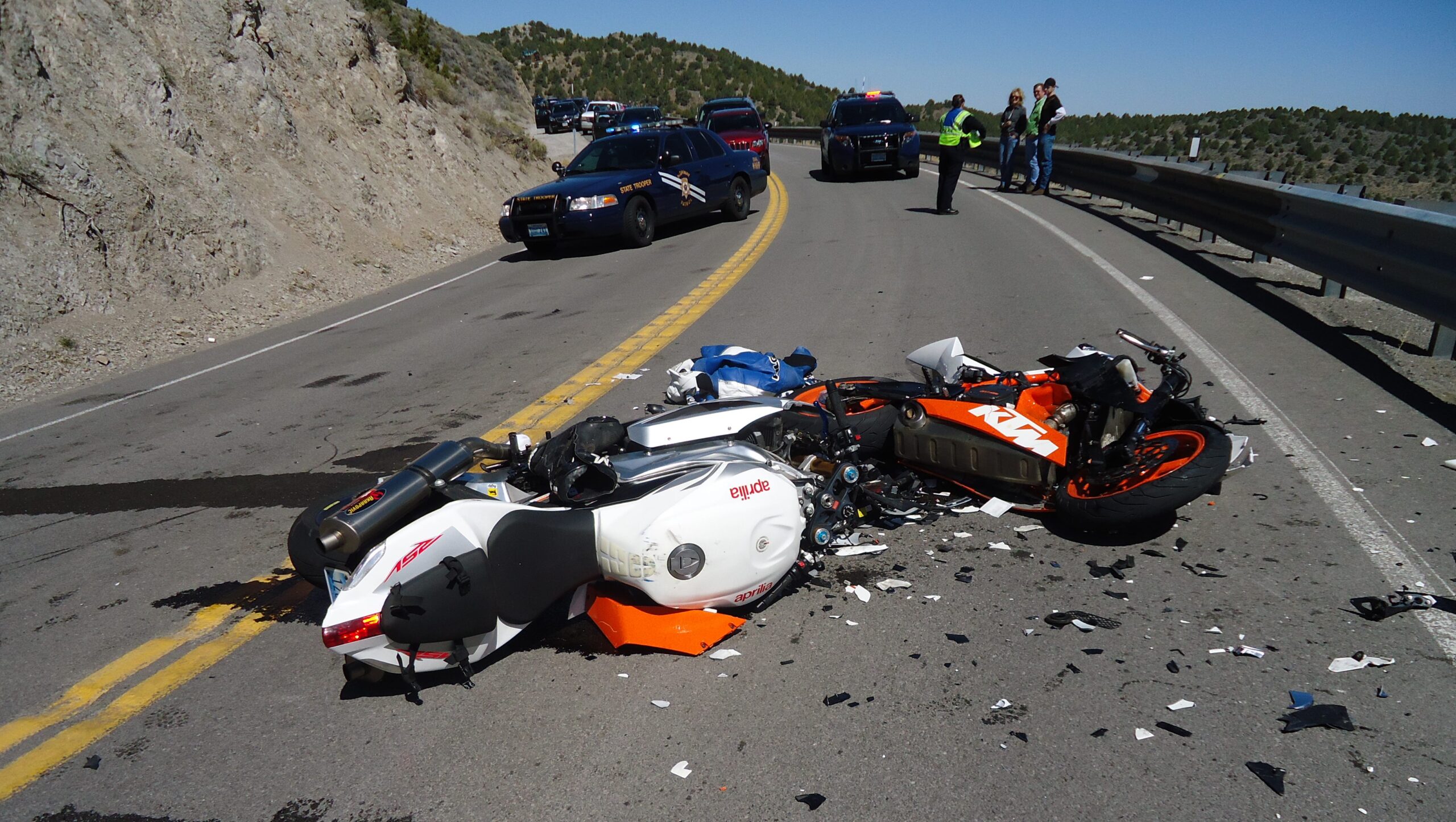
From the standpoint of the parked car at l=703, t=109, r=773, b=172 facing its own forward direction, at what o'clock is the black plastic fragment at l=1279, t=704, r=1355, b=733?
The black plastic fragment is roughly at 12 o'clock from the parked car.

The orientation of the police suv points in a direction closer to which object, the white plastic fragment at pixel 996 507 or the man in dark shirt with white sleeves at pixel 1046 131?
the white plastic fragment

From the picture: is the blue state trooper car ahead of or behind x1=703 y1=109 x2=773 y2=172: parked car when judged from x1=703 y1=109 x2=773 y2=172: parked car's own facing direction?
ahead

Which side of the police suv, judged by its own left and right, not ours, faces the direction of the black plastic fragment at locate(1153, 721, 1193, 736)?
front

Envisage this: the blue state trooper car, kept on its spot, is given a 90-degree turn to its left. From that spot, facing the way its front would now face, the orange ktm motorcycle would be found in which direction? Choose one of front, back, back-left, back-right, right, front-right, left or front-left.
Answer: front-right

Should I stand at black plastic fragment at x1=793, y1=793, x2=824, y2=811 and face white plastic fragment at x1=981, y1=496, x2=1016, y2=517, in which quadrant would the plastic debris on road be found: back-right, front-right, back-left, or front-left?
front-right

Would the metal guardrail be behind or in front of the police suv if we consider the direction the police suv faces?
in front

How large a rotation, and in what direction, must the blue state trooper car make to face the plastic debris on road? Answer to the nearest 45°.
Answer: approximately 45° to its left

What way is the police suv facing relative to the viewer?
toward the camera

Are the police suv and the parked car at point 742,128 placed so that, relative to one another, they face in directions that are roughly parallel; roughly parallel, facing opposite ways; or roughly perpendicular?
roughly parallel

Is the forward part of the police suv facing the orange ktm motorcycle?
yes

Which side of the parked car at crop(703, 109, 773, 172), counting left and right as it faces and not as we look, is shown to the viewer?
front

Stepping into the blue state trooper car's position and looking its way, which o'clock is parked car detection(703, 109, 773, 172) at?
The parked car is roughly at 5 o'clock from the blue state trooper car.
